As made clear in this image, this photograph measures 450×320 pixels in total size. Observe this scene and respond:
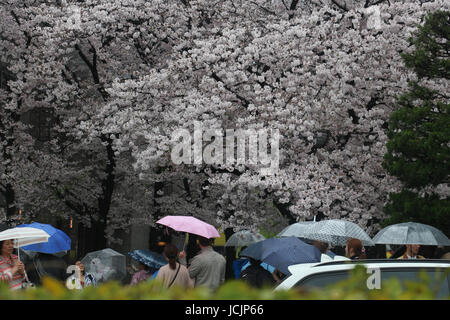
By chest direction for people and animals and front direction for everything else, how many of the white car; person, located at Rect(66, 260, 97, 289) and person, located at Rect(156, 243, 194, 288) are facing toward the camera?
1

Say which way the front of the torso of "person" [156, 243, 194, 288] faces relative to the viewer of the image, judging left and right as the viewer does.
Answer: facing away from the viewer

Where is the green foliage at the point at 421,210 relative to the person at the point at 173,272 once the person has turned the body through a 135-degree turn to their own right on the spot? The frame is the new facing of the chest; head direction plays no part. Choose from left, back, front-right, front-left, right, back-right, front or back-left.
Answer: left

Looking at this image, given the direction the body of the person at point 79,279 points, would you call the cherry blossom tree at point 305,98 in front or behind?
behind

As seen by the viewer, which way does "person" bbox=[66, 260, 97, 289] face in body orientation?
toward the camera

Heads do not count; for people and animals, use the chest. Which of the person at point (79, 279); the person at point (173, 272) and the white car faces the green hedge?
the person at point (79, 279)

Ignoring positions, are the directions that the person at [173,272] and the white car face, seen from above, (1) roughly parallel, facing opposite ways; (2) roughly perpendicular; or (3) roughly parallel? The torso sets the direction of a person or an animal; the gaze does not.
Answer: roughly perpendicular
